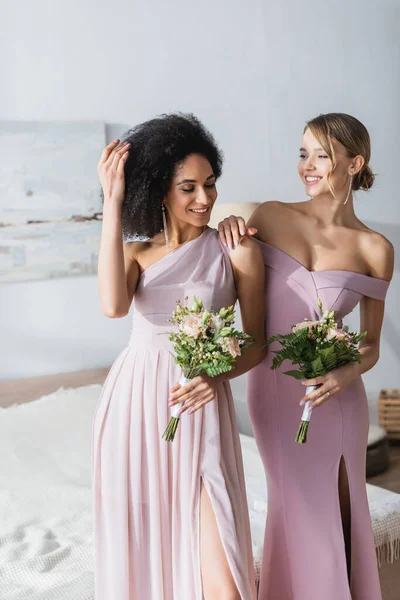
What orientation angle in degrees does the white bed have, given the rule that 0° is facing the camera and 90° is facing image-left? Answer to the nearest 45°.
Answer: approximately 315°

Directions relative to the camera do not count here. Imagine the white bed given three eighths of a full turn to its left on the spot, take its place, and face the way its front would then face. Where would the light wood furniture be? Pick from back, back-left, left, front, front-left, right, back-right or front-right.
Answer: front-right
